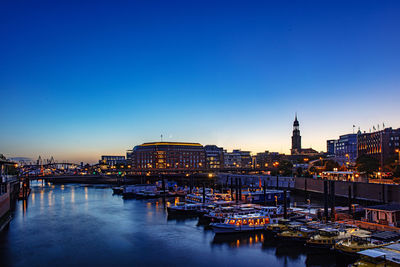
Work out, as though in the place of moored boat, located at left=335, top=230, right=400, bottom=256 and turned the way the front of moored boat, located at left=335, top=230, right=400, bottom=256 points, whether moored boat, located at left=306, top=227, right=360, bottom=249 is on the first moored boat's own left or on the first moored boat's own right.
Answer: on the first moored boat's own right

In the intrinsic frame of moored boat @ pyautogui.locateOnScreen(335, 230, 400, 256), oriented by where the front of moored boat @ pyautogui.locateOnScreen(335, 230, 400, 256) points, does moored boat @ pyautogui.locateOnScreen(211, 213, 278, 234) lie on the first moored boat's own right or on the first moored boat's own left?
on the first moored boat's own right

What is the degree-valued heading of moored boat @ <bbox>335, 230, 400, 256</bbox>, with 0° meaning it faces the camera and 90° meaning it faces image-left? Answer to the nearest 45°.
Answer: approximately 45°
